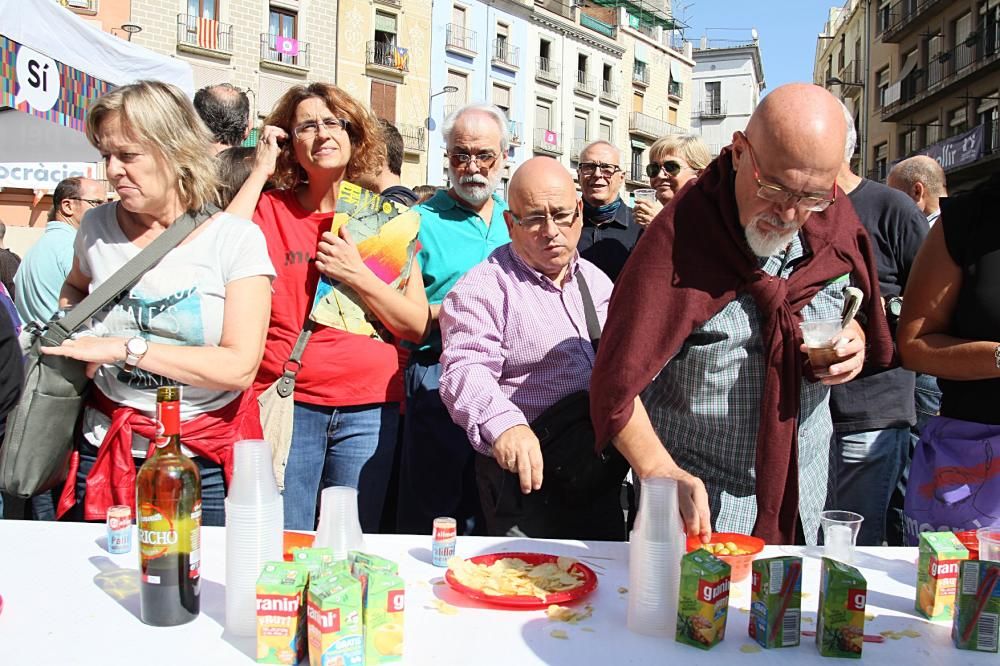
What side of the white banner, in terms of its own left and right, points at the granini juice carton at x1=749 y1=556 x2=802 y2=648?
front

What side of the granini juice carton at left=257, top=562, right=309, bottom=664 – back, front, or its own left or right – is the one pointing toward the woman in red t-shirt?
back

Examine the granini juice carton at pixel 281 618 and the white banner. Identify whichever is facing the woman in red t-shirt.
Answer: the white banner

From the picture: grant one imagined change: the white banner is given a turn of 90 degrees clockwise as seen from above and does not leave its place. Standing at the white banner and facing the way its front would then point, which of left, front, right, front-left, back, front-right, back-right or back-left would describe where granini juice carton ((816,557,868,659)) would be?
left

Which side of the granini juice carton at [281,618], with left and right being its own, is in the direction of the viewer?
front

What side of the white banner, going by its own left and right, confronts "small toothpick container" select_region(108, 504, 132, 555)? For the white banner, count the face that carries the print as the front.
front

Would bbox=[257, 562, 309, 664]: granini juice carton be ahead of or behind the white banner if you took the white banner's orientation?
ahead

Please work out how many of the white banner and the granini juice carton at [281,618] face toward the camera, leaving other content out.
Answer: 2

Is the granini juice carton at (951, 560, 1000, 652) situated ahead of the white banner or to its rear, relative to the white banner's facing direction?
ahead

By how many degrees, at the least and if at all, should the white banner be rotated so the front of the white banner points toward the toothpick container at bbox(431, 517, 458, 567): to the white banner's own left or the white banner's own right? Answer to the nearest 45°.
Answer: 0° — it already faces it

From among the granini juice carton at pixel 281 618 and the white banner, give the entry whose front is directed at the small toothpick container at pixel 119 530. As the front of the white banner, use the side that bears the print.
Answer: the white banner

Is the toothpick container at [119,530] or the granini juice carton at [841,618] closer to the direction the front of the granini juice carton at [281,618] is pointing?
the granini juice carton

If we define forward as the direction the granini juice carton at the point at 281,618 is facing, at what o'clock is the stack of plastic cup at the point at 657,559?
The stack of plastic cup is roughly at 9 o'clock from the granini juice carton.

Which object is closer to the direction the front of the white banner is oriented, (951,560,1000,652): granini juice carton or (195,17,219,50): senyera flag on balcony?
the granini juice carton

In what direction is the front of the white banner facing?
toward the camera
